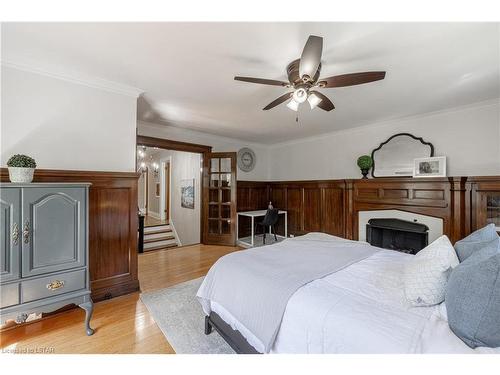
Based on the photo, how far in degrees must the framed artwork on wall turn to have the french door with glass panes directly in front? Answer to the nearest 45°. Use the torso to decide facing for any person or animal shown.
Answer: approximately 90° to its left

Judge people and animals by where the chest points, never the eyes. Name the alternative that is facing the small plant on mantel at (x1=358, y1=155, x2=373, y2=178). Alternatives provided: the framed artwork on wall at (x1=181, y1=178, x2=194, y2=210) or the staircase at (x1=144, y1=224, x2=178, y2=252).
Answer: the staircase

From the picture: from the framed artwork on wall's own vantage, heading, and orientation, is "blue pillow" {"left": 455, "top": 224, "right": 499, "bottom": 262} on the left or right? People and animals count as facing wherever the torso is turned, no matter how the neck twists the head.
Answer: on its left

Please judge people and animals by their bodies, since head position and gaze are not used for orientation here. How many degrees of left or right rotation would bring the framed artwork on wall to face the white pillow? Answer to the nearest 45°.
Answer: approximately 45° to its left

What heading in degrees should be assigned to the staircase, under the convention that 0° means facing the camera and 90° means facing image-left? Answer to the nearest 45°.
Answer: approximately 315°

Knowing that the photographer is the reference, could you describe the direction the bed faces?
facing away from the viewer and to the left of the viewer
